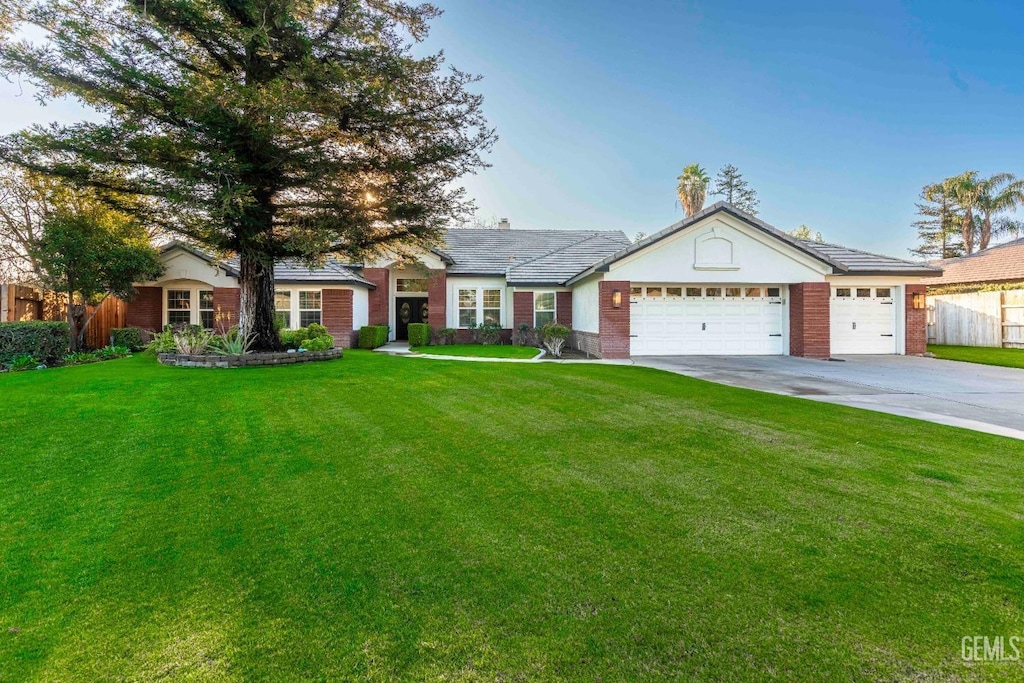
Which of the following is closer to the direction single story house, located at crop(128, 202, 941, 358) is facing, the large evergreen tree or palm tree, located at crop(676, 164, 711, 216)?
the large evergreen tree

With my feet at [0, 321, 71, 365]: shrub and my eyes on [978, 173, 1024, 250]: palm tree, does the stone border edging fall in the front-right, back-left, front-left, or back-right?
front-right

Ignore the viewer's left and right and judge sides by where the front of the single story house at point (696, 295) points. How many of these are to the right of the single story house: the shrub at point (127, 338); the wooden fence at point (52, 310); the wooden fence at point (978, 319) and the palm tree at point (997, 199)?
2

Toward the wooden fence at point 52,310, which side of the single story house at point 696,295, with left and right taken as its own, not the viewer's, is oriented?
right

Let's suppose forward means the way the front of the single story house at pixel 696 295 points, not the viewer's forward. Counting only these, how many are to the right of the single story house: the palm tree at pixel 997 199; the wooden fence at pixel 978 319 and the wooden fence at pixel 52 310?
1

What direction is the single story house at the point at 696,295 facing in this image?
toward the camera

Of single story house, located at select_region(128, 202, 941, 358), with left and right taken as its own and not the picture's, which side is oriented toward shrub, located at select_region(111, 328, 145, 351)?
right

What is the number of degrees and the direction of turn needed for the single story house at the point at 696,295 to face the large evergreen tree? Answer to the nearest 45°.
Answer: approximately 45° to its right
